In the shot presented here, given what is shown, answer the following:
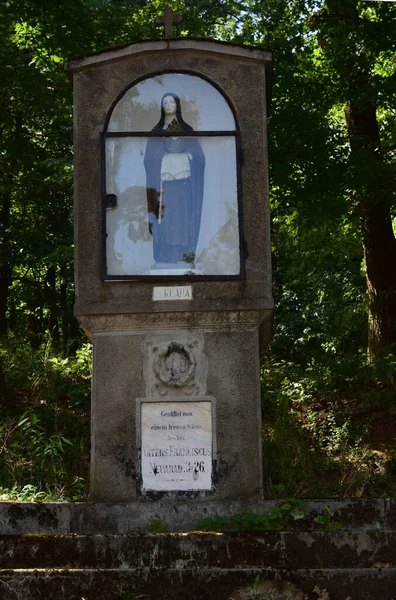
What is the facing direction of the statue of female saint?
toward the camera

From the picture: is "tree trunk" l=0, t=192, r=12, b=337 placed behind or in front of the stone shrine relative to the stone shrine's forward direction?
behind

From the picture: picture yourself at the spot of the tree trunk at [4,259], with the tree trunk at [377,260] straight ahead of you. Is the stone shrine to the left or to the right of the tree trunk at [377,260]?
right

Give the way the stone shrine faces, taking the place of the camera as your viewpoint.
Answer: facing the viewer

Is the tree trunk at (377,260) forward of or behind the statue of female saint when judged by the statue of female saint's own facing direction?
behind
